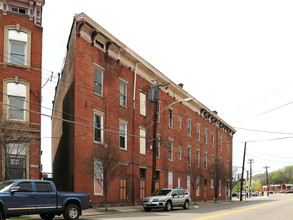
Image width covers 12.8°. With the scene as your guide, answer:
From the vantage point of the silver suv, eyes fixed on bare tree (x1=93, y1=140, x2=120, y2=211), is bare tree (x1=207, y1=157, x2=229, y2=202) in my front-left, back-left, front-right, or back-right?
back-right

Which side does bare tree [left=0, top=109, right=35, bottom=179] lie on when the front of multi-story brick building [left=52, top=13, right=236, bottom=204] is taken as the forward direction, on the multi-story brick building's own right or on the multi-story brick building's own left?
on the multi-story brick building's own right

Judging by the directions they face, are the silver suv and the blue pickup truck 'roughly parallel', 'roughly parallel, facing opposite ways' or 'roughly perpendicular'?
roughly parallel

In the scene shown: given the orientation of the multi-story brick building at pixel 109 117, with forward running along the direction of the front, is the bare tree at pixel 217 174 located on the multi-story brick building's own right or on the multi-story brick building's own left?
on the multi-story brick building's own left

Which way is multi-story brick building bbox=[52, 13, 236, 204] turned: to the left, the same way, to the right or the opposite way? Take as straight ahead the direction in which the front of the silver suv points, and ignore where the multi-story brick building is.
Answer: to the left

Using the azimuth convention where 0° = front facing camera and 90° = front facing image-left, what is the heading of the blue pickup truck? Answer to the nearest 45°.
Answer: approximately 45°

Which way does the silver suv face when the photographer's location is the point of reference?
facing the viewer and to the left of the viewer

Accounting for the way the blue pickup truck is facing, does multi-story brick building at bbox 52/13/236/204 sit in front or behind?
behind

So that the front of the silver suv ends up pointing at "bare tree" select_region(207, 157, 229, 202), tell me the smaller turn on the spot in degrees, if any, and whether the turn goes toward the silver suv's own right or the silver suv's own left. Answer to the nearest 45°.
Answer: approximately 135° to the silver suv's own right

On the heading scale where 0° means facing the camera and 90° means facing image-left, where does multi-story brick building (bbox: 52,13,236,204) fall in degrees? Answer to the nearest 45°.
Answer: approximately 315°

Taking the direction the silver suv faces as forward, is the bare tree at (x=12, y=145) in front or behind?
in front

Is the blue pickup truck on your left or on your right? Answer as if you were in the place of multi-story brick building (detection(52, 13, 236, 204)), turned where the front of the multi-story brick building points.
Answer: on your right
